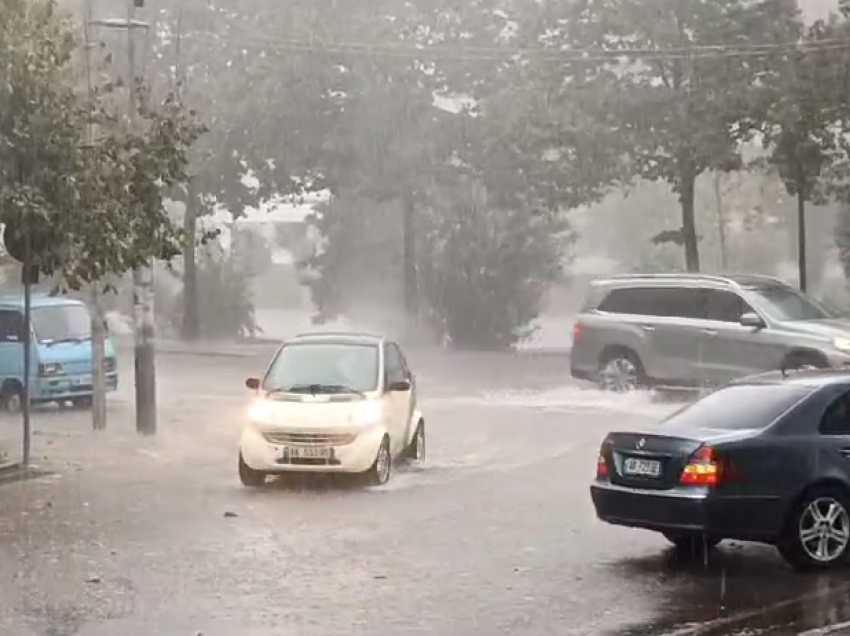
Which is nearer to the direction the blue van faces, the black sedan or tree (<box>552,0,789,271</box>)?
the black sedan

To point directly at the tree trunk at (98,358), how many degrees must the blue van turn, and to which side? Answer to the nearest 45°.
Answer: approximately 45° to its right

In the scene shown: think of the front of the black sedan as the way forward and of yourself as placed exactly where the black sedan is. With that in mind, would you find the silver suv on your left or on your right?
on your left

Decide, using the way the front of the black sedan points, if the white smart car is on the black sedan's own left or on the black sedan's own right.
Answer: on the black sedan's own left

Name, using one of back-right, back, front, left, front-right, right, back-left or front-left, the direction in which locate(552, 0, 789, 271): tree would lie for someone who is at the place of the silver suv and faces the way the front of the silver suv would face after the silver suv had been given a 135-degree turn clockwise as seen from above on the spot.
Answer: right

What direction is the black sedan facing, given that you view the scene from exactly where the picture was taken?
facing away from the viewer and to the right of the viewer

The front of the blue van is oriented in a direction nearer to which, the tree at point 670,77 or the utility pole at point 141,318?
the utility pole

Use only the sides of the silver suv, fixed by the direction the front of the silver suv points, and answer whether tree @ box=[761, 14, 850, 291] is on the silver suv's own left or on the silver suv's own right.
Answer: on the silver suv's own left

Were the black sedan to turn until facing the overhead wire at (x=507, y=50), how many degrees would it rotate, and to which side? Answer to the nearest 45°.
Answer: approximately 45° to its left

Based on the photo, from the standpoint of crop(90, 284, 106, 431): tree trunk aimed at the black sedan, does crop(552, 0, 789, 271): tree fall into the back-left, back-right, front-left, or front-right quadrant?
back-left

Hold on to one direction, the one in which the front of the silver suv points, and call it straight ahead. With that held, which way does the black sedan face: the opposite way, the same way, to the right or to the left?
to the left

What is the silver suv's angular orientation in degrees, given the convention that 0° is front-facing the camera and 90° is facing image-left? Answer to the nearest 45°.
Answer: approximately 315°
